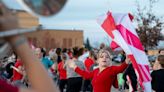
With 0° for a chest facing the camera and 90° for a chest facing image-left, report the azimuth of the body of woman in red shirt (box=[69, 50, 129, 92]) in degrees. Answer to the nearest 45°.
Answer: approximately 0°

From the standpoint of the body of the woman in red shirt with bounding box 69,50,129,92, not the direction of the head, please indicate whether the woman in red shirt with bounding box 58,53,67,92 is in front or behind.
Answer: behind
